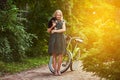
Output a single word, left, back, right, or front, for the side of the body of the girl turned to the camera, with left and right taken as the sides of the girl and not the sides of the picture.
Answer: front

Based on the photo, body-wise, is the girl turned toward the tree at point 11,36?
no
